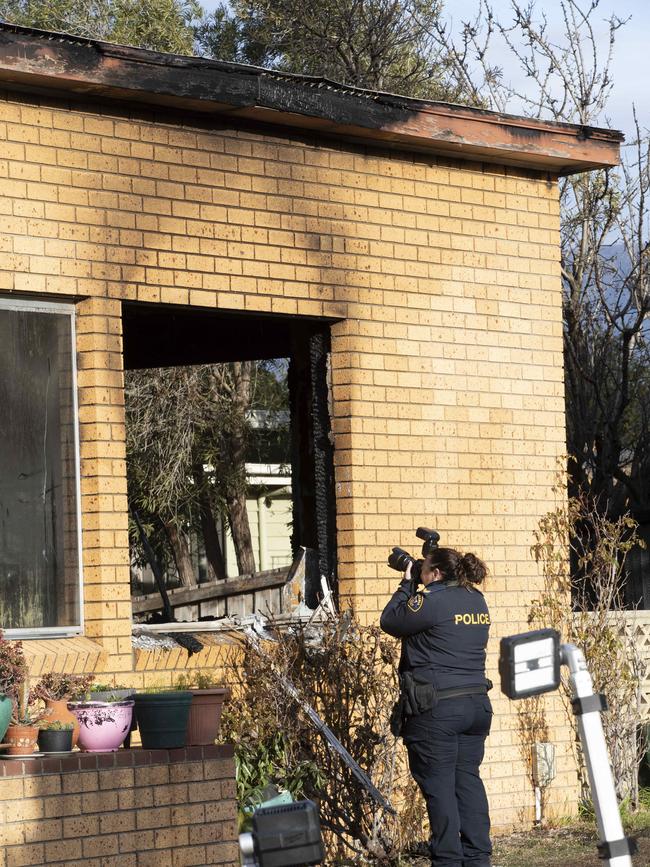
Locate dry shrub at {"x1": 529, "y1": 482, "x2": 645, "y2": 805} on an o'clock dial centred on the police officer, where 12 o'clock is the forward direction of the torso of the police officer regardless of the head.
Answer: The dry shrub is roughly at 2 o'clock from the police officer.

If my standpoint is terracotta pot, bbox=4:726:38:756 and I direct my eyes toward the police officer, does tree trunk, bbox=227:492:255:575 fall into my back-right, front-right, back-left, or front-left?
front-left

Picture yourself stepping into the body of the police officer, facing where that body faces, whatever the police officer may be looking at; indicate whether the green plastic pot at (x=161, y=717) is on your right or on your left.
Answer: on your left

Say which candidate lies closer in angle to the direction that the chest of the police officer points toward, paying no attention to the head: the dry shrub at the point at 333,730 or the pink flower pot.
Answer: the dry shrub

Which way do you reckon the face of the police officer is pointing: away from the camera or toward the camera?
away from the camera

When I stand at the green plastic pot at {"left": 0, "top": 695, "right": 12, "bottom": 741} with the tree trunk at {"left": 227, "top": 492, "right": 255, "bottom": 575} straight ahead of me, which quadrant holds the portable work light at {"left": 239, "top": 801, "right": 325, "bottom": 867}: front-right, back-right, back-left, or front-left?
back-right

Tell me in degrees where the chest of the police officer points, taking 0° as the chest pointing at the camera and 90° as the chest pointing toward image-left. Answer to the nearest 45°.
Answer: approximately 135°
